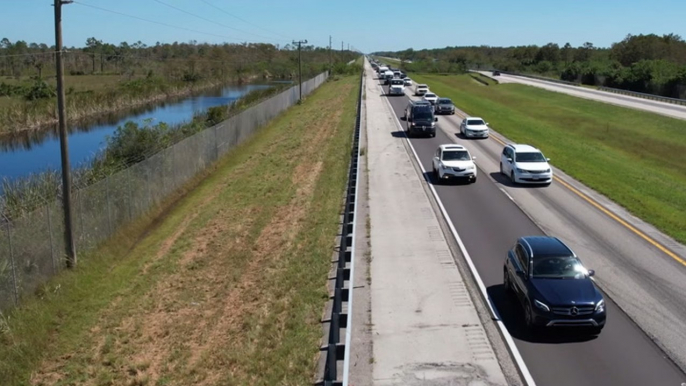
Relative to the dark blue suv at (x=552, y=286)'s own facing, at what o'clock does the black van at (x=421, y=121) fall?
the black van at (x=421, y=121) is roughly at 7 o'clock from the dark blue suv at (x=552, y=286).

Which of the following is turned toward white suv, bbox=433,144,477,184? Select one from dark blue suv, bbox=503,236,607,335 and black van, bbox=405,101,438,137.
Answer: black van, bbox=405,101,438,137

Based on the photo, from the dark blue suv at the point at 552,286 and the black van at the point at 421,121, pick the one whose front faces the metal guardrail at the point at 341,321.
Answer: the black van at the point at 421,121

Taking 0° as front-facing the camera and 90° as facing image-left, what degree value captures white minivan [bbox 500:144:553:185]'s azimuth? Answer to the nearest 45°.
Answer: approximately 315°

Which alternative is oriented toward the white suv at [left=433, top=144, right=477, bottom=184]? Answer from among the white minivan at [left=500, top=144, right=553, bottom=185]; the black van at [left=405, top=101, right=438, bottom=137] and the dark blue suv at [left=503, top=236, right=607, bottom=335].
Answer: the black van at [left=405, top=101, right=438, bottom=137]

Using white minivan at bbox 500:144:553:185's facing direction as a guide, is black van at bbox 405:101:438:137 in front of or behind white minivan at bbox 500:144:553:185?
behind

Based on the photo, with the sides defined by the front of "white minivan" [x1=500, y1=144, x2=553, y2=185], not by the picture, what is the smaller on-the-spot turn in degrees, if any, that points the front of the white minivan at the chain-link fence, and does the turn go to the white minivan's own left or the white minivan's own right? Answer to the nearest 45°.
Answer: approximately 90° to the white minivan's own right

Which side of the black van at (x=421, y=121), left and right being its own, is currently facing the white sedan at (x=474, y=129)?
left

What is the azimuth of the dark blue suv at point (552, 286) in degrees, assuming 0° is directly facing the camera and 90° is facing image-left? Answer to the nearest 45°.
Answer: approximately 315°

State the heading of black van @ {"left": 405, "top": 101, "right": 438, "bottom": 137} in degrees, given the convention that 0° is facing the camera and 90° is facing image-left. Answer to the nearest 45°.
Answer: approximately 0°
